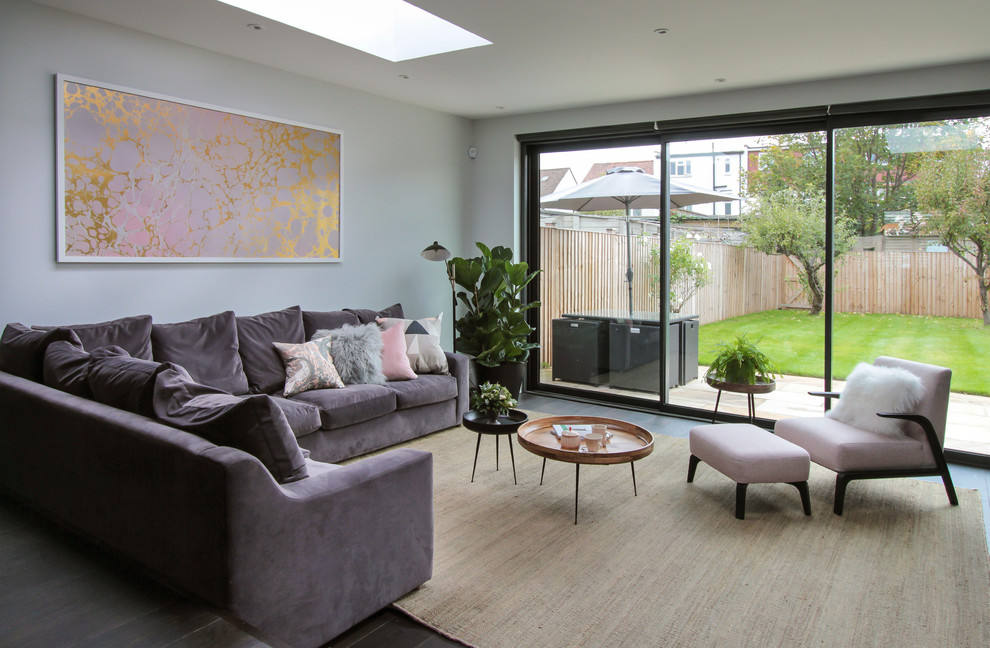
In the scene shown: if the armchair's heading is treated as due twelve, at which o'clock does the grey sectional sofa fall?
The grey sectional sofa is roughly at 12 o'clock from the armchair.

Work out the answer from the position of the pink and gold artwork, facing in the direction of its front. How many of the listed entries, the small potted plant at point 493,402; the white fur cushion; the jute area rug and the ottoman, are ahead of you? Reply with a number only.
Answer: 4

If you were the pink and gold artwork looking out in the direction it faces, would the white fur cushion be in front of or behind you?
in front

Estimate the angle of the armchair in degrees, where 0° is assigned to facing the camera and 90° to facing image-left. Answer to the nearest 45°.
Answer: approximately 45°

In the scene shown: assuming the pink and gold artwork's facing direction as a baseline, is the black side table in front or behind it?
in front

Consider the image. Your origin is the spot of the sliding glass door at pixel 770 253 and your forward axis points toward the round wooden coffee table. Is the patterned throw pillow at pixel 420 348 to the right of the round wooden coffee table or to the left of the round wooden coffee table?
right

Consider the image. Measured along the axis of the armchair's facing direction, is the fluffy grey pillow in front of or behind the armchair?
in front
